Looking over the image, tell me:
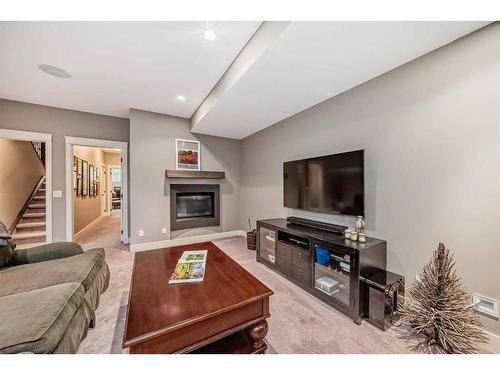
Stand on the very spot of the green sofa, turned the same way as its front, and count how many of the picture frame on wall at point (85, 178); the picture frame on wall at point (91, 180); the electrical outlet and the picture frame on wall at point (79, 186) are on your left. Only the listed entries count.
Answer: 3

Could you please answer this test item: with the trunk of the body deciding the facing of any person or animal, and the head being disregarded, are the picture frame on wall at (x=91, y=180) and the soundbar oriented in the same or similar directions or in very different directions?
very different directions

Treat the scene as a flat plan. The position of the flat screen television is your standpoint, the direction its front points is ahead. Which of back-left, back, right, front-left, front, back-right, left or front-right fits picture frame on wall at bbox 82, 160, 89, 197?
front-right

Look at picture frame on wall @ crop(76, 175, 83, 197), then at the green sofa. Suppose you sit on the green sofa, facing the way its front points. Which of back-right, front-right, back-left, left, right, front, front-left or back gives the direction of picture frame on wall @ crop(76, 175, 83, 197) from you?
left

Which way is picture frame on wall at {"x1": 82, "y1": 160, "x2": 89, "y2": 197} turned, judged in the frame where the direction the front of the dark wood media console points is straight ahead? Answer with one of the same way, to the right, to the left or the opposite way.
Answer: the opposite way

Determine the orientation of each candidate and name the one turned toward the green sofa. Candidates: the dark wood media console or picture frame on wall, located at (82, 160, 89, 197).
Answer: the dark wood media console

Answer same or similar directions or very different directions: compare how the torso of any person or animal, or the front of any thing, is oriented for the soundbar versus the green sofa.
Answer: very different directions

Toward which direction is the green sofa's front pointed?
to the viewer's right

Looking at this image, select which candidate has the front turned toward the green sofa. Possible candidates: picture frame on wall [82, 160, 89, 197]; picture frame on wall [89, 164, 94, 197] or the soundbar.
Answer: the soundbar

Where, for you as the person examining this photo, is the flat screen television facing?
facing the viewer and to the left of the viewer

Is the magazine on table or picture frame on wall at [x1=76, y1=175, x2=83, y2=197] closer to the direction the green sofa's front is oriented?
the magazine on table

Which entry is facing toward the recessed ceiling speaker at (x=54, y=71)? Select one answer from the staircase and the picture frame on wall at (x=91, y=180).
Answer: the staircase

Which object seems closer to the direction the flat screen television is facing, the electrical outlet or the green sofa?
the green sofa

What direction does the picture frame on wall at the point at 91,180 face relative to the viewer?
to the viewer's right

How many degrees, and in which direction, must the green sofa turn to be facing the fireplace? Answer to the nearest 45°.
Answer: approximately 45° to its left

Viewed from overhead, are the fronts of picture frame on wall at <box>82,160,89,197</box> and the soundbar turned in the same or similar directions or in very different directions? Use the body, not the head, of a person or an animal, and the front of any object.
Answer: very different directions
